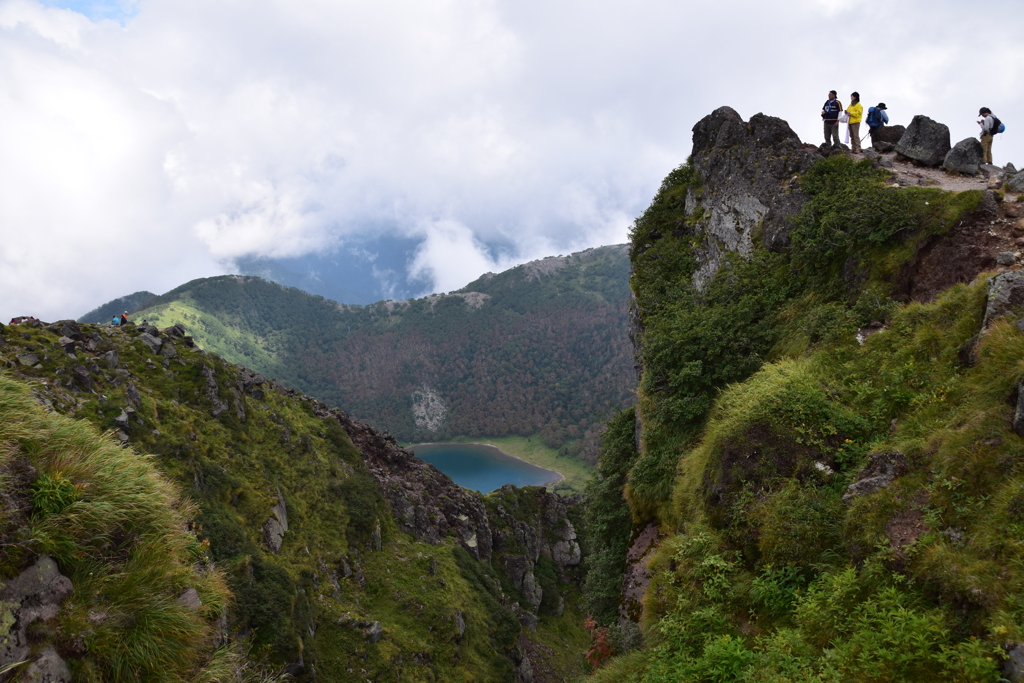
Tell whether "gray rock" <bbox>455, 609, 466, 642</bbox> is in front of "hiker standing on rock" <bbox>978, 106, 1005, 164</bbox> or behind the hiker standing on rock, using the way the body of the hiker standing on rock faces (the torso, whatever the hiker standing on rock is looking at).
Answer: in front

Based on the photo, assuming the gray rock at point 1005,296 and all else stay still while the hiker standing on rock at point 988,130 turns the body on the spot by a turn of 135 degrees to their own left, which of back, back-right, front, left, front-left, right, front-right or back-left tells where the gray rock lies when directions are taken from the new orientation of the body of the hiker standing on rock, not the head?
front-right

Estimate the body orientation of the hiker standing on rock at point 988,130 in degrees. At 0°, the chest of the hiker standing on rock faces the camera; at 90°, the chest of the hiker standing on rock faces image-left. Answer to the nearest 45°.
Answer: approximately 90°

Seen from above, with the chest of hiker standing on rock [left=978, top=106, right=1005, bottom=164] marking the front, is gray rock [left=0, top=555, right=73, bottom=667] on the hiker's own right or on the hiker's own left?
on the hiker's own left

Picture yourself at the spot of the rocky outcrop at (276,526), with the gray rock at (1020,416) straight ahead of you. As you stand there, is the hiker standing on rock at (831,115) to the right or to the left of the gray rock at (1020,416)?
left

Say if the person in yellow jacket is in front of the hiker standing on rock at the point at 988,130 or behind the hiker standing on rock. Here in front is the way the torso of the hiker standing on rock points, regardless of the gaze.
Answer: in front

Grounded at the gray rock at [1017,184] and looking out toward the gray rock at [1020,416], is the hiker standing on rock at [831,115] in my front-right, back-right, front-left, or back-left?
back-right
